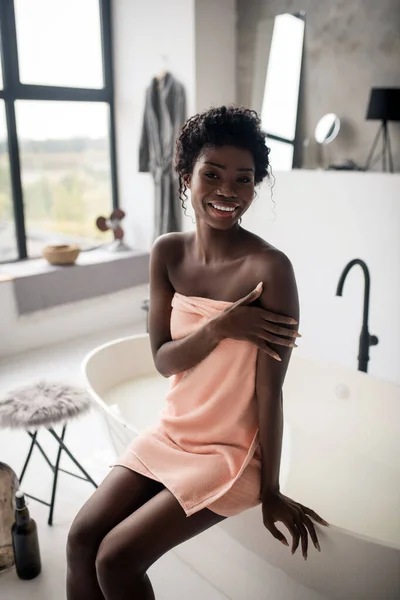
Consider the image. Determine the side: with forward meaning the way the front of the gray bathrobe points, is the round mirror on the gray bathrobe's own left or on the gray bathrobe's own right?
on the gray bathrobe's own left

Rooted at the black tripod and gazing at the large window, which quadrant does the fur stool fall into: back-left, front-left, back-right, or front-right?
front-left

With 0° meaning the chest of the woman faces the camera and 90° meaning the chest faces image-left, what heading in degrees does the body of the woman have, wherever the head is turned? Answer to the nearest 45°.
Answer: approximately 45°

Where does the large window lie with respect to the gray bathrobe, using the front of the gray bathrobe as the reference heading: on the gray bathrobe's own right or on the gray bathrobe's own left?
on the gray bathrobe's own right

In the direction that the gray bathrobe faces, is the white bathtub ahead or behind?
ahead

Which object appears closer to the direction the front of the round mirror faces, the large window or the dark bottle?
the dark bottle

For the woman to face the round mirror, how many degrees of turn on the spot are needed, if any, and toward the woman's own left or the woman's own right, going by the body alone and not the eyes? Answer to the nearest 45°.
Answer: approximately 135° to the woman's own right

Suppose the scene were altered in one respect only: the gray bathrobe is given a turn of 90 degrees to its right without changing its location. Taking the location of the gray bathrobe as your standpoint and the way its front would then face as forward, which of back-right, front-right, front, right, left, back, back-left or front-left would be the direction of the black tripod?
back-left

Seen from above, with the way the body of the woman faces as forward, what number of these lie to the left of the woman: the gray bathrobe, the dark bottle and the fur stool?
0

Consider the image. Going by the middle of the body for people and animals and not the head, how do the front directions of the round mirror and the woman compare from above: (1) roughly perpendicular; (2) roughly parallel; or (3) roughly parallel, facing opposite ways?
roughly parallel

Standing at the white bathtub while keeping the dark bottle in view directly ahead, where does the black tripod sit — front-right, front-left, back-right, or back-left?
back-right

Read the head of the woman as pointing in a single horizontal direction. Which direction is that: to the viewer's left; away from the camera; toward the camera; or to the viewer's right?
toward the camera

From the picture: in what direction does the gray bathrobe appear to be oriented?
toward the camera

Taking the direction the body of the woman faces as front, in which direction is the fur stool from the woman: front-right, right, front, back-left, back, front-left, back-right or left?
right

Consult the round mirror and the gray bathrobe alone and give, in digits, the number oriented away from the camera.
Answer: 0

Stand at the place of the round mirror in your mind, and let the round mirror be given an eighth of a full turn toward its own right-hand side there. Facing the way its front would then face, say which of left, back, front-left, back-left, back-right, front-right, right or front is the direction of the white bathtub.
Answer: left

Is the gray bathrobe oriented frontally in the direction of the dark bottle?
yes

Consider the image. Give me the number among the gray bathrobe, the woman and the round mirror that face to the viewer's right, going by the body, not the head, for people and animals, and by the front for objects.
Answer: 0
